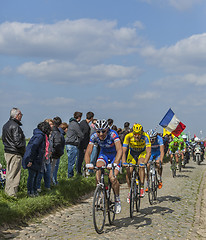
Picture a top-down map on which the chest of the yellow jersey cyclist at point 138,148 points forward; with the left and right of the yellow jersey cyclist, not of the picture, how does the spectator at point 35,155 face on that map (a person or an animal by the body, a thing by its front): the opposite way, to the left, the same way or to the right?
to the left

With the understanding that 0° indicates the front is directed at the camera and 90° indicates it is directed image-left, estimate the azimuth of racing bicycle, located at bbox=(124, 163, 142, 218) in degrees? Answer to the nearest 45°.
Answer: approximately 0°

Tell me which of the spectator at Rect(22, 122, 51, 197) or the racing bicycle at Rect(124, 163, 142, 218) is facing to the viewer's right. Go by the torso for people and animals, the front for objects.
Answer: the spectator

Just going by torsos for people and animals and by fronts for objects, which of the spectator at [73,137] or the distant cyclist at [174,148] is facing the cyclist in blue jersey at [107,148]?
the distant cyclist

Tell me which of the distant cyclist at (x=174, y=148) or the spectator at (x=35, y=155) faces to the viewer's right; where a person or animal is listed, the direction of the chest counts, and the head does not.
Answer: the spectator

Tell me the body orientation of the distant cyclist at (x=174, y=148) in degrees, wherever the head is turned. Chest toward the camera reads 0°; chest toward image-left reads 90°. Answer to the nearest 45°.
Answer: approximately 0°

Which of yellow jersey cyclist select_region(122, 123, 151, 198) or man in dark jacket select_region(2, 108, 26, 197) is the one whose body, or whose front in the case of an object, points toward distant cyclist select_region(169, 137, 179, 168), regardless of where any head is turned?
the man in dark jacket
